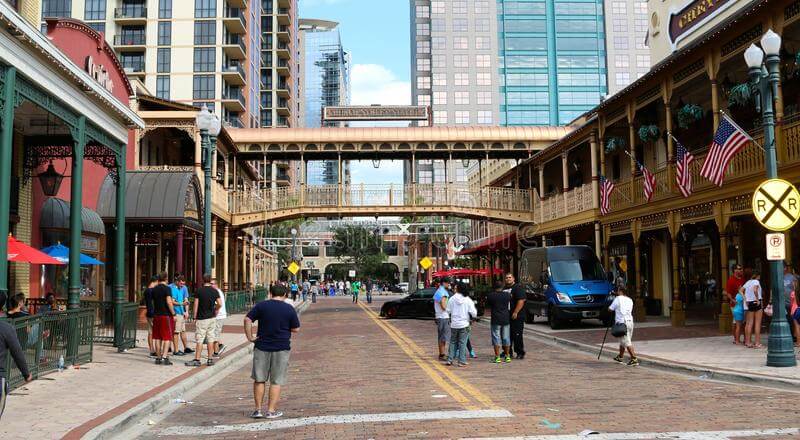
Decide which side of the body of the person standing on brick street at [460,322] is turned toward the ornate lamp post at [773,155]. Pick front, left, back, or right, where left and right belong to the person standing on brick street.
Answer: right

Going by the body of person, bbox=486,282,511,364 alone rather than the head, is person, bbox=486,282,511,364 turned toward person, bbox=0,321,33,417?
no

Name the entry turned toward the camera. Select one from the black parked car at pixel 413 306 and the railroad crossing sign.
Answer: the railroad crossing sign

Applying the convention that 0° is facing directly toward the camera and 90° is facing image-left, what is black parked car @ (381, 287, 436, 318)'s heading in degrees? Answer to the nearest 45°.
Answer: approximately 90°

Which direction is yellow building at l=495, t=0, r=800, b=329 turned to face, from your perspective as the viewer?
facing the viewer and to the left of the viewer

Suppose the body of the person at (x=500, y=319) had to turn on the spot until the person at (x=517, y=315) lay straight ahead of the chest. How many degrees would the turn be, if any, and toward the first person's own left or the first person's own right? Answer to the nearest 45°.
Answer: approximately 45° to the first person's own right

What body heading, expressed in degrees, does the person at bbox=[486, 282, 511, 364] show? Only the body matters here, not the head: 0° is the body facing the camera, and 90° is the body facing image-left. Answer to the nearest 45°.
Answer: approximately 180°

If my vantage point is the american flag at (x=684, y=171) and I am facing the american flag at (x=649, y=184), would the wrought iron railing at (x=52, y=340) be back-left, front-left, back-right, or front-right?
back-left

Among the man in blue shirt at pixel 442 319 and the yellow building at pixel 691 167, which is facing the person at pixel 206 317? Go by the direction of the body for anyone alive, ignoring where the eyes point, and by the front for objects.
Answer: the yellow building

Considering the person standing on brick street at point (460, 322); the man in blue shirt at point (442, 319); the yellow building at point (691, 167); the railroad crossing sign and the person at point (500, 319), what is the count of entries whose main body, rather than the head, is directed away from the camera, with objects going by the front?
2

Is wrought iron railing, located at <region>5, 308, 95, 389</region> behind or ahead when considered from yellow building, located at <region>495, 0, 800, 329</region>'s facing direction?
ahead

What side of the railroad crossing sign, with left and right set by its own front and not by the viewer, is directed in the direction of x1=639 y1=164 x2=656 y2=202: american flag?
back

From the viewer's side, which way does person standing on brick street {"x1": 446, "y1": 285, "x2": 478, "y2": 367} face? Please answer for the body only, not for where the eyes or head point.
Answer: away from the camera

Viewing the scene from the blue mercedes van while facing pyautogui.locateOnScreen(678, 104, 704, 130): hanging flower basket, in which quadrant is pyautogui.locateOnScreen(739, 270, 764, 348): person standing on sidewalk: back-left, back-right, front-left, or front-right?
front-right

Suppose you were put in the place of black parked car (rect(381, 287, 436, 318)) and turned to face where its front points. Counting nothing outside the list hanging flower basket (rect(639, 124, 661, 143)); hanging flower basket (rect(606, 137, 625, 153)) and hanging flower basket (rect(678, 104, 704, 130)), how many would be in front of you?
0

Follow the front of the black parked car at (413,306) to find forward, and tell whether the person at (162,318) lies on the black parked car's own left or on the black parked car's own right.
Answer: on the black parked car's own left

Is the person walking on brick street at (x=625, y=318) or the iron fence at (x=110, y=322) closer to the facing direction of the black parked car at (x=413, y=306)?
the iron fence
